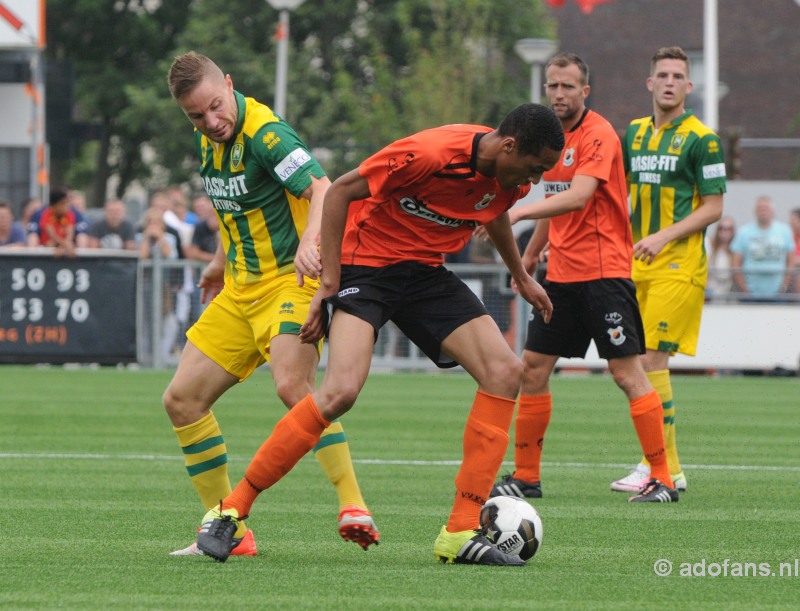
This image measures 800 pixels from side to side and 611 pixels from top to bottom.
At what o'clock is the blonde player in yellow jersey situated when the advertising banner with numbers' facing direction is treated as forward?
The blonde player in yellow jersey is roughly at 12 o'clock from the advertising banner with numbers.

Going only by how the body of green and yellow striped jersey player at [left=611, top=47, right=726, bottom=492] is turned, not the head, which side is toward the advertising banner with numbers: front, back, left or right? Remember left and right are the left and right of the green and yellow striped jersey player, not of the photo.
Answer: right

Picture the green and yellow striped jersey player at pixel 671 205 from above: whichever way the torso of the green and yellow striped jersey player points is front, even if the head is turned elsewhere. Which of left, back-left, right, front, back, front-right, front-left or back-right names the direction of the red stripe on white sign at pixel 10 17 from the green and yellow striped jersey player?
right

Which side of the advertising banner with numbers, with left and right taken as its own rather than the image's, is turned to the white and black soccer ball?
front
